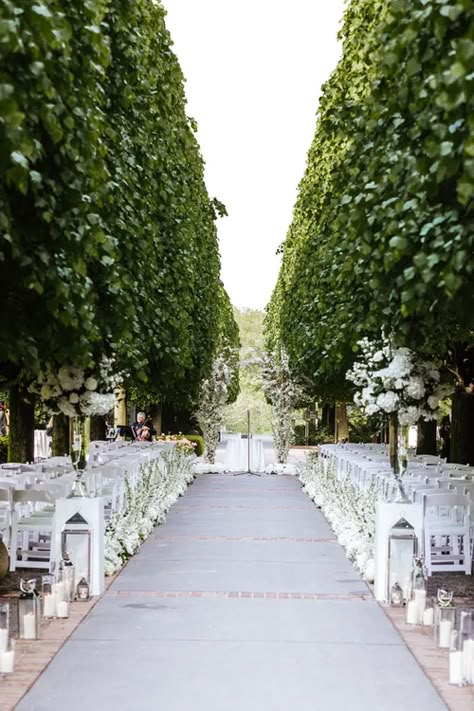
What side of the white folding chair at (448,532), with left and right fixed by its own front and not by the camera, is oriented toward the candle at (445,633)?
back

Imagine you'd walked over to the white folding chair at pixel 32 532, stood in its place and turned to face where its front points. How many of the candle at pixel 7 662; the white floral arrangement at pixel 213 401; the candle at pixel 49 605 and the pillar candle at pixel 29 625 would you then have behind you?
3

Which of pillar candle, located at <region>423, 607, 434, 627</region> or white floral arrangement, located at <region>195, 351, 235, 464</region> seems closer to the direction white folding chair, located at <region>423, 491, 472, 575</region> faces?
the white floral arrangement

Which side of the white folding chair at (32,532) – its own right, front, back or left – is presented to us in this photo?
back

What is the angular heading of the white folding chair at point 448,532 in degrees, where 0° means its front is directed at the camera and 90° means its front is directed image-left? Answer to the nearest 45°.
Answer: approximately 180°

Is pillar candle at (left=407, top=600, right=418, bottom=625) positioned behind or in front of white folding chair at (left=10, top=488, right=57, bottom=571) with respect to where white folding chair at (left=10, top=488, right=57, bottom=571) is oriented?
behind

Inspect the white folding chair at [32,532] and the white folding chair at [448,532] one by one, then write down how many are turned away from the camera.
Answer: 2

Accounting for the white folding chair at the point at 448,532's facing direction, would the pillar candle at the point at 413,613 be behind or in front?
behind
